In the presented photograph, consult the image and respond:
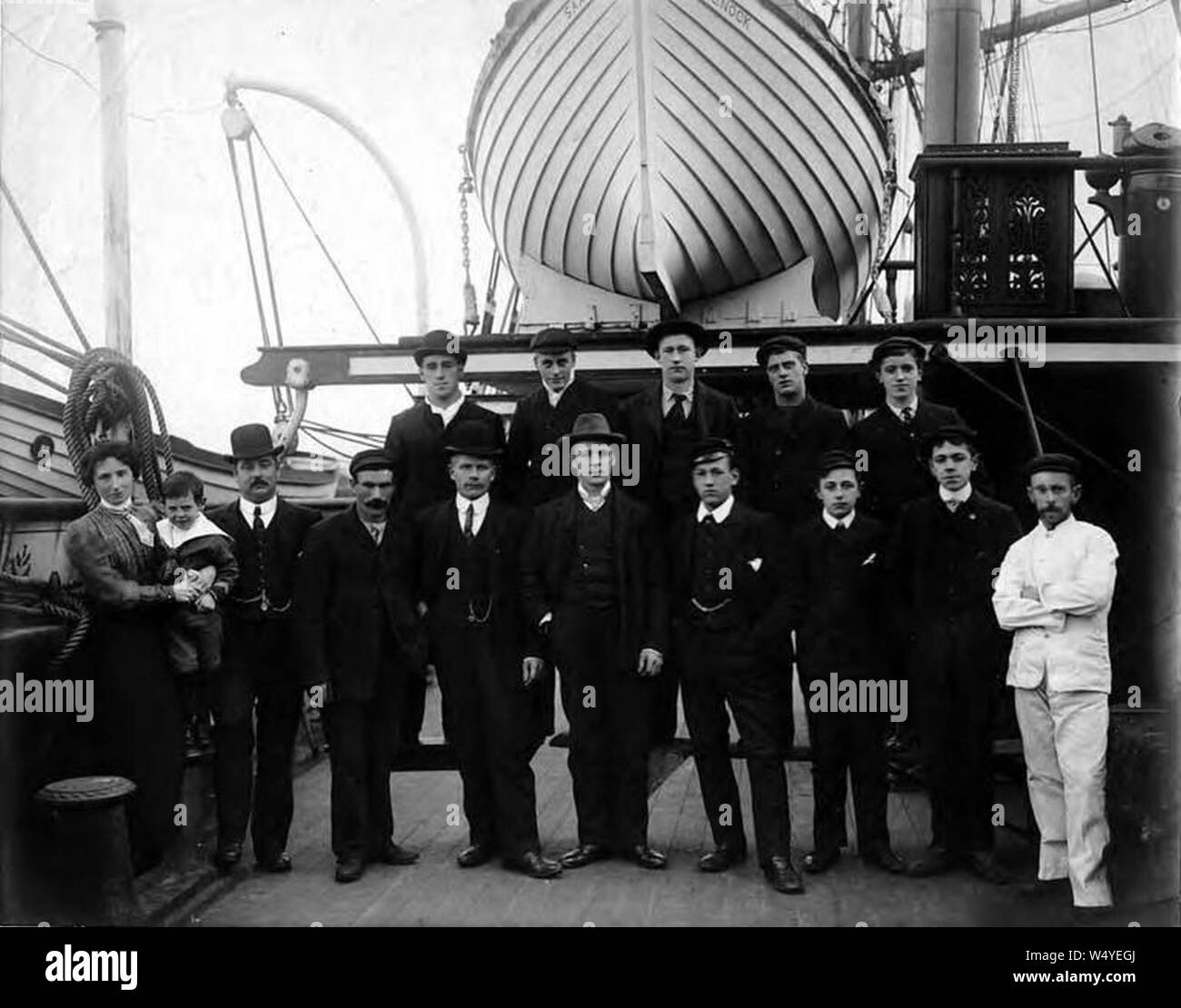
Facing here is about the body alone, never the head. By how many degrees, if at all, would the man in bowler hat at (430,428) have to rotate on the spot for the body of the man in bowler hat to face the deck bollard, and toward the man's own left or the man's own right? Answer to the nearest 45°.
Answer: approximately 45° to the man's own right

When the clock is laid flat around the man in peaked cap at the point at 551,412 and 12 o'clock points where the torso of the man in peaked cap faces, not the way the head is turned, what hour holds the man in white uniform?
The man in white uniform is roughly at 10 o'clock from the man in peaked cap.

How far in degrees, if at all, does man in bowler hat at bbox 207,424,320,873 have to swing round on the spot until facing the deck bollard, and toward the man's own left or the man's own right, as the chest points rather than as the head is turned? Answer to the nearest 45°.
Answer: approximately 45° to the man's own right

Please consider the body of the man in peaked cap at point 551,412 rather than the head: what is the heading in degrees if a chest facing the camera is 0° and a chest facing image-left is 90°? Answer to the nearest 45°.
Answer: approximately 0°

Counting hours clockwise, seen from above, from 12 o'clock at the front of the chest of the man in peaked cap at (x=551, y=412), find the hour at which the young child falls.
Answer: The young child is roughly at 2 o'clock from the man in peaked cap.

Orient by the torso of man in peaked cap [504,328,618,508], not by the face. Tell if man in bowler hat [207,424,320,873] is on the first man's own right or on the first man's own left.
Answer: on the first man's own right

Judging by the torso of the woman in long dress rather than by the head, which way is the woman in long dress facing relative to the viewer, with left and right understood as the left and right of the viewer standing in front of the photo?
facing the viewer and to the right of the viewer

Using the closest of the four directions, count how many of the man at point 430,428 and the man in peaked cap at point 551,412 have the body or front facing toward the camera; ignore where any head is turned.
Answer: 2

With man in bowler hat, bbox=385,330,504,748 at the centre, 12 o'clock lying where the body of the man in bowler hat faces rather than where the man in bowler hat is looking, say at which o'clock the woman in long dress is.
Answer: The woman in long dress is roughly at 2 o'clock from the man in bowler hat.
